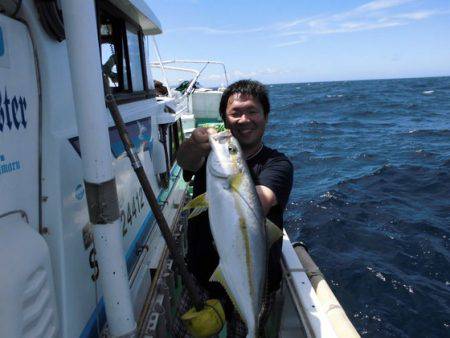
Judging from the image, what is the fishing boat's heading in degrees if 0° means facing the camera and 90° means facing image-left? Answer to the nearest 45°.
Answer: approximately 180°

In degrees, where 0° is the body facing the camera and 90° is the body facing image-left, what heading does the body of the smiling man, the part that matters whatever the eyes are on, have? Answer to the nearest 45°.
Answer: approximately 0°
